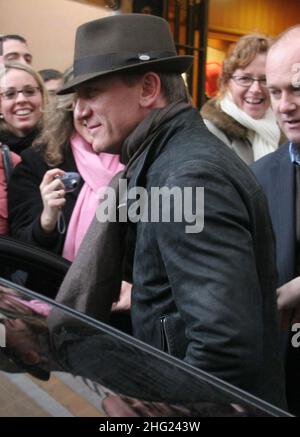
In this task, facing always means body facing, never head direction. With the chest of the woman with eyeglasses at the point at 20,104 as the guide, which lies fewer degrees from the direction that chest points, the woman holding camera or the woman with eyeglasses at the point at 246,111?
the woman holding camera

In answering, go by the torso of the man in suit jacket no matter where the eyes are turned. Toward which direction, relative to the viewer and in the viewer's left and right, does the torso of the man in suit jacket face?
facing the viewer and to the left of the viewer

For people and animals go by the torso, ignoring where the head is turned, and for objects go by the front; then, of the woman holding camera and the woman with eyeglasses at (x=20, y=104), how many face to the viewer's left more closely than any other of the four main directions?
0

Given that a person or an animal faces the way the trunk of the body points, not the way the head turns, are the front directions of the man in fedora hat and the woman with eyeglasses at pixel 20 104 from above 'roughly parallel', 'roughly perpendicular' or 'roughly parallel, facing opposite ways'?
roughly perpendicular

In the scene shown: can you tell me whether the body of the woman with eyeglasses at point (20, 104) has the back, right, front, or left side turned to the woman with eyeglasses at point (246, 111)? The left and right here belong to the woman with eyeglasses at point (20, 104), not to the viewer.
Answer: left

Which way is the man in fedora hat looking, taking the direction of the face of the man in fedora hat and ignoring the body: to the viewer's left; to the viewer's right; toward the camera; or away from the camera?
to the viewer's left

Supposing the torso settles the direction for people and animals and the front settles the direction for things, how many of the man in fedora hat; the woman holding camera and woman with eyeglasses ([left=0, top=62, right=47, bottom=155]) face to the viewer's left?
1

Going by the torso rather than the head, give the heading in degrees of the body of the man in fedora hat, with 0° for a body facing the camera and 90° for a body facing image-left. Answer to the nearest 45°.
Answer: approximately 90°

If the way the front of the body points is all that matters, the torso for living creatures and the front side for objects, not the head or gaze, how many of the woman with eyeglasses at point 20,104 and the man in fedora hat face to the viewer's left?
1

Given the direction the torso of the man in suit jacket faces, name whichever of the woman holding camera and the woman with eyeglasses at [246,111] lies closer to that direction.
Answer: the woman holding camera

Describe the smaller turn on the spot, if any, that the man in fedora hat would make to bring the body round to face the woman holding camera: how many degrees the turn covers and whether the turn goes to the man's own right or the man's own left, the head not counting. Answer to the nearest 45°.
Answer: approximately 90° to the man's own right

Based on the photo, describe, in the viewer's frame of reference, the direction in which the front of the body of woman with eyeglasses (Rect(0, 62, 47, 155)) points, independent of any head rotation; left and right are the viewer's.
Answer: facing the viewer

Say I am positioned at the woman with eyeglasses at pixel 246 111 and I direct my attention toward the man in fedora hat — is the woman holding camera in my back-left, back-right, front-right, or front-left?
front-right

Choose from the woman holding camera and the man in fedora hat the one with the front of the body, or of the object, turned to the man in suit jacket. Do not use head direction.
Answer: the woman holding camera
